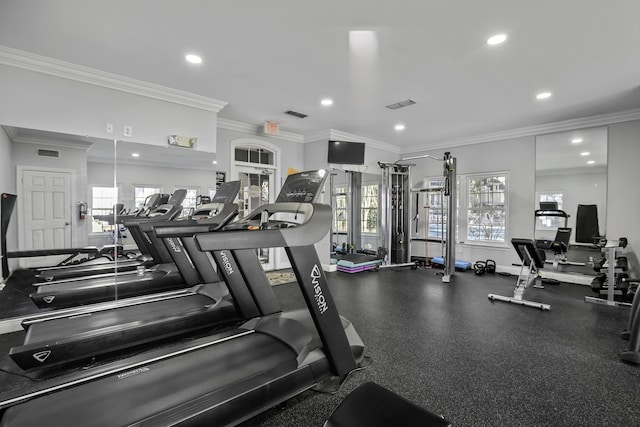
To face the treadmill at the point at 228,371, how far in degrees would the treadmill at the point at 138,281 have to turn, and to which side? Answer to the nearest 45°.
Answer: approximately 90° to its right

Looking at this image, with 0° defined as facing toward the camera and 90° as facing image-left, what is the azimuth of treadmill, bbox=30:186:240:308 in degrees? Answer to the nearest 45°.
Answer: approximately 270°
